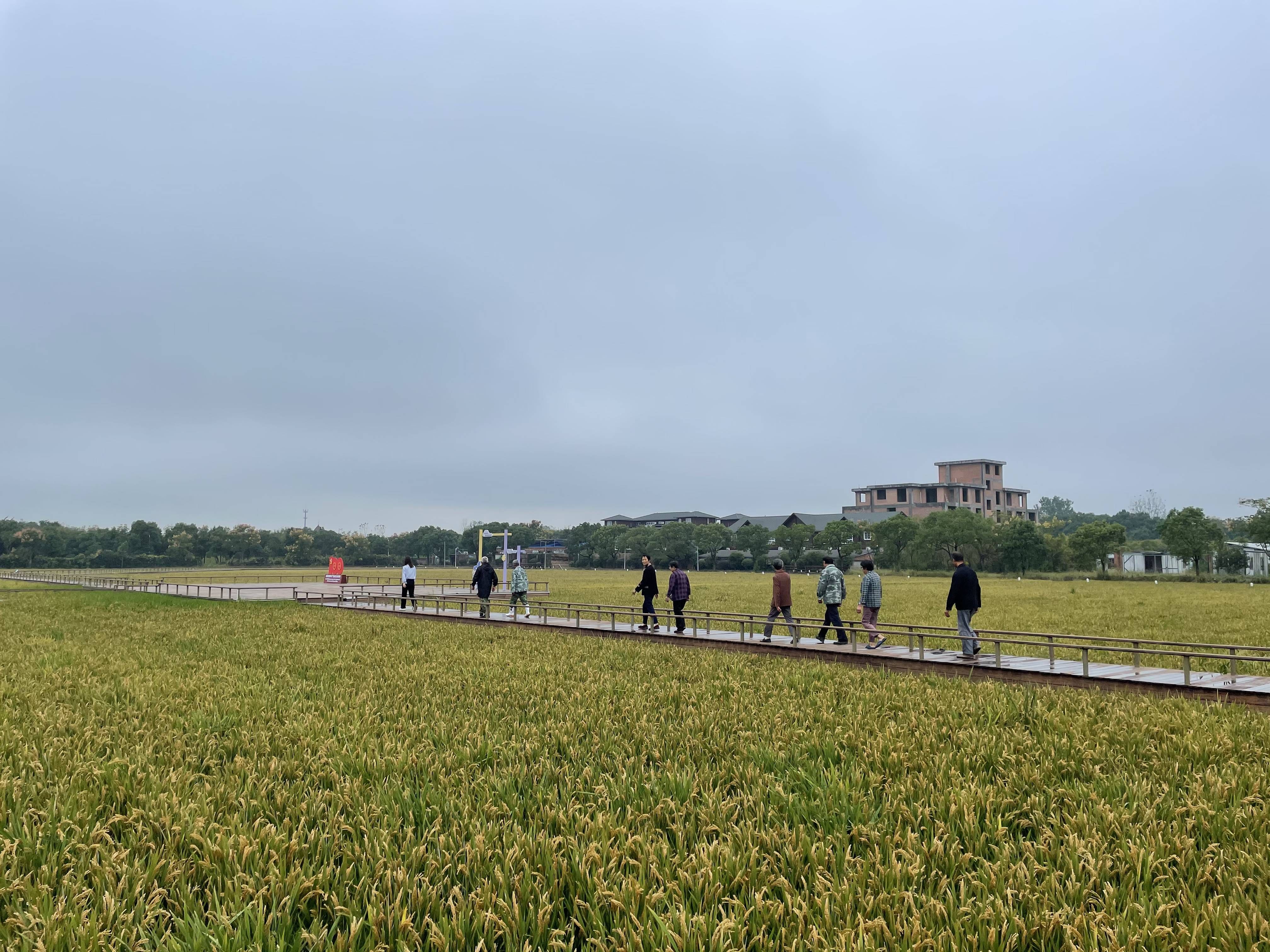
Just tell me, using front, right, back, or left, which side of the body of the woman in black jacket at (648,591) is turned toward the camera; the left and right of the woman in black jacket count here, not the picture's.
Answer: left

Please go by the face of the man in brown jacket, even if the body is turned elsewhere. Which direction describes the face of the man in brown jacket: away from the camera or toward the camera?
away from the camera

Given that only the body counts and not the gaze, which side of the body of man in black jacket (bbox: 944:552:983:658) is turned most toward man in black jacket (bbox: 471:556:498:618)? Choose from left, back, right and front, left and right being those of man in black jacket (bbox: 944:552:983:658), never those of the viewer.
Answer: front

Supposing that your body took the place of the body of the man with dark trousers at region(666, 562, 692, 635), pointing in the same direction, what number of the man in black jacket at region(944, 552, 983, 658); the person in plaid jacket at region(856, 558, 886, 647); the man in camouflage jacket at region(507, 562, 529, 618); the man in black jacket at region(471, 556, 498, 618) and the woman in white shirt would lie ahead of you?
3

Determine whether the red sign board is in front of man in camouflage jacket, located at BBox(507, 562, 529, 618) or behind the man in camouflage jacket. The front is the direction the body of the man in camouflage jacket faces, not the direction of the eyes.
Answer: in front

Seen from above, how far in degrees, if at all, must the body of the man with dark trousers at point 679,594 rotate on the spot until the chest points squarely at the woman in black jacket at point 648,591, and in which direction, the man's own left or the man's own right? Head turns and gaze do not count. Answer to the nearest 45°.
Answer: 0° — they already face them

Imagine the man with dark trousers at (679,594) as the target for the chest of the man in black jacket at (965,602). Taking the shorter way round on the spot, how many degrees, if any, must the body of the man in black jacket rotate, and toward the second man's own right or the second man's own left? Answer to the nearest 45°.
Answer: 0° — they already face them

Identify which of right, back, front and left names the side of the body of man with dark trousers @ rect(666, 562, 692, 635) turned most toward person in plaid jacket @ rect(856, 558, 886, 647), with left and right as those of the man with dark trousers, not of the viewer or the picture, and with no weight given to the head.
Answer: back

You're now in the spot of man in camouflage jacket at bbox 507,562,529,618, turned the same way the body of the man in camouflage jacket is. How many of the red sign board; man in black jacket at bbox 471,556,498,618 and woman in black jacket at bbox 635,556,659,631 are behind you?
1

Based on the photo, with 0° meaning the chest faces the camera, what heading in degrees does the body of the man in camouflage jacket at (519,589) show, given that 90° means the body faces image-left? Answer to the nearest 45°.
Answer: approximately 135°

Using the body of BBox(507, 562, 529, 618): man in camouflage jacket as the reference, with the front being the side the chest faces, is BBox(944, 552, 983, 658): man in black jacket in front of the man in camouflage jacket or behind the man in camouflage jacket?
behind

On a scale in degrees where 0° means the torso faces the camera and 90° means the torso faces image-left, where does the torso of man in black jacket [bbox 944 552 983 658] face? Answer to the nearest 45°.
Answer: approximately 135°

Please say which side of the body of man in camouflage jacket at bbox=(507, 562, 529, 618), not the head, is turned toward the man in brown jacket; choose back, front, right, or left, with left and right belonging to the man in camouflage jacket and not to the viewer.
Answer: back
